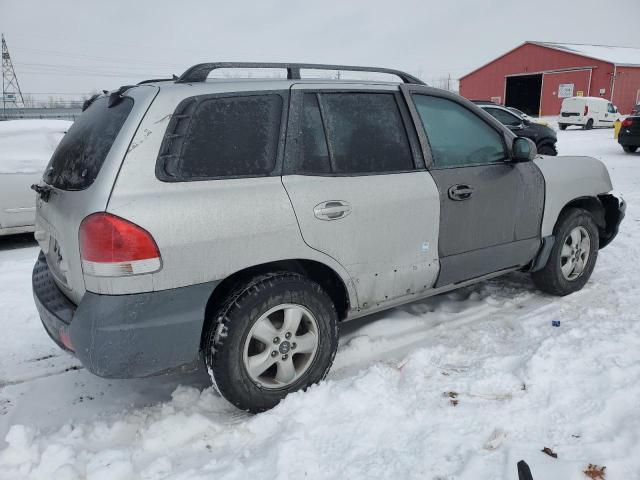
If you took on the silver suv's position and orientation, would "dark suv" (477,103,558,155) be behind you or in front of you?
in front

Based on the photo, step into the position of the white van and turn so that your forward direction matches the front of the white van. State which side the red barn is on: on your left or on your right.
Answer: on your left

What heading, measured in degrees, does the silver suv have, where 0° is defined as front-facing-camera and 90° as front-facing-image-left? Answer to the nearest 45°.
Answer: approximately 225°

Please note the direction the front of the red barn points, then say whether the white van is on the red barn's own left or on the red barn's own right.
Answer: on the red barn's own left

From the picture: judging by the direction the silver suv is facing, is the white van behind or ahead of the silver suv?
ahead

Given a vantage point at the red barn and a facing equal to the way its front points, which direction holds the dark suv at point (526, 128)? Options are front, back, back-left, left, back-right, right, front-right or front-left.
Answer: front-left

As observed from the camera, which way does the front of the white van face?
facing away from the viewer and to the right of the viewer

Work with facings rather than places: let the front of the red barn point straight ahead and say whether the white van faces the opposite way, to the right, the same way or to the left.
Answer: the opposite way

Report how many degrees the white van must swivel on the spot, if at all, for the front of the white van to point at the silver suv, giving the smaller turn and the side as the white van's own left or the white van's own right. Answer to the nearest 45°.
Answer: approximately 135° to the white van's own right

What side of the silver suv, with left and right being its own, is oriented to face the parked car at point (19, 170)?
left

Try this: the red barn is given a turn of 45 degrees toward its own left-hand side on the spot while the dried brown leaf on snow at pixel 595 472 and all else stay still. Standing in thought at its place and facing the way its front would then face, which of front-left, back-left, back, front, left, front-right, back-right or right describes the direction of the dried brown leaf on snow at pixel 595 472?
front

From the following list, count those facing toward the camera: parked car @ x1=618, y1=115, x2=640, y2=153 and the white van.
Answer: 0

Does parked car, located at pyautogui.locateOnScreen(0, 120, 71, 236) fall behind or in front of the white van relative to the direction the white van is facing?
behind
